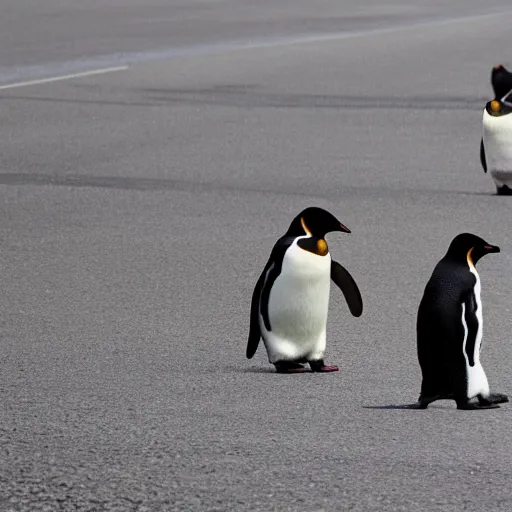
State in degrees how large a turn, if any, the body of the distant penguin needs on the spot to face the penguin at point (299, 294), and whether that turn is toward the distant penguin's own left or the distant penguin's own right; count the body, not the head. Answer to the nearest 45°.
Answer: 0° — it already faces it

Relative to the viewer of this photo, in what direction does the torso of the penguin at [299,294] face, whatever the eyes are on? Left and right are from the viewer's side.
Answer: facing the viewer and to the right of the viewer

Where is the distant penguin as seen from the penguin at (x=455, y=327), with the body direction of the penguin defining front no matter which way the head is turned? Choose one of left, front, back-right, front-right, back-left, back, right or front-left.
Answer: left

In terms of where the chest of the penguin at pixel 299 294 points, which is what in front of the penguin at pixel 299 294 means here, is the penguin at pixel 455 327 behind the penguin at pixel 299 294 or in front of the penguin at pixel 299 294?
in front

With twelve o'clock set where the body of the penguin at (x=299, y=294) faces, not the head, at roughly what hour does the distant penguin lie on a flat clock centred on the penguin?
The distant penguin is roughly at 8 o'clock from the penguin.

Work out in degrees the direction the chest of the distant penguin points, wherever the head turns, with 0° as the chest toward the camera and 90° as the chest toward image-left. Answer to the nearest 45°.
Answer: approximately 0°

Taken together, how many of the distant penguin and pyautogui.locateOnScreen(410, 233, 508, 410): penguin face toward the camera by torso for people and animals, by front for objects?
1

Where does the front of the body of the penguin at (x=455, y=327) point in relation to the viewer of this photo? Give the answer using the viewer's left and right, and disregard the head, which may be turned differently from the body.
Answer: facing to the right of the viewer

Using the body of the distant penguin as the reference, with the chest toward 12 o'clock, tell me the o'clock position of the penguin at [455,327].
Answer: The penguin is roughly at 12 o'clock from the distant penguin.

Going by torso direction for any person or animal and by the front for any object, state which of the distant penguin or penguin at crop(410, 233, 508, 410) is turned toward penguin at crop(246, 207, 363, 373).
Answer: the distant penguin
